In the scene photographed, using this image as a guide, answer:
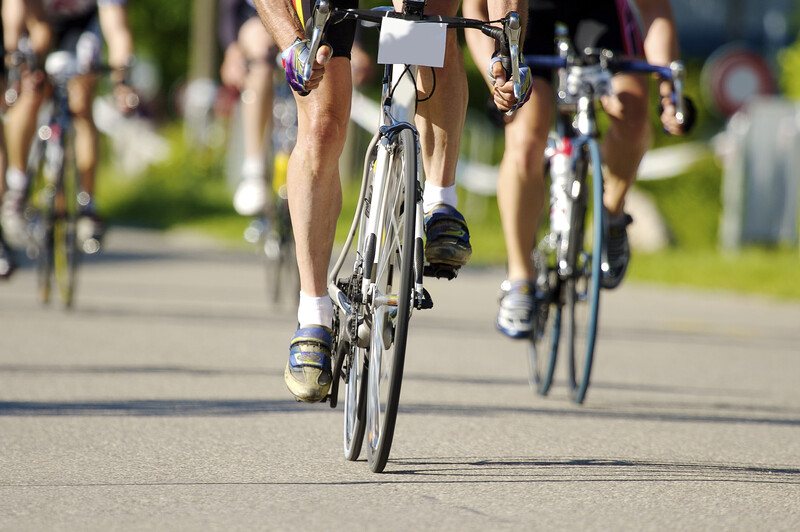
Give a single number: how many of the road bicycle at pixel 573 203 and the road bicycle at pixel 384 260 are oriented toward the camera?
2

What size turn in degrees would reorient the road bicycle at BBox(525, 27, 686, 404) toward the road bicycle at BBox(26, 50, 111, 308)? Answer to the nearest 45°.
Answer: approximately 135° to its right

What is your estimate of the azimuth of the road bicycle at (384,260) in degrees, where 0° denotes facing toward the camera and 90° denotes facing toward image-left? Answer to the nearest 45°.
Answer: approximately 0°

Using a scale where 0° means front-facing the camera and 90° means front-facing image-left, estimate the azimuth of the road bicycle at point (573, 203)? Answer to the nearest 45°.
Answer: approximately 0°
